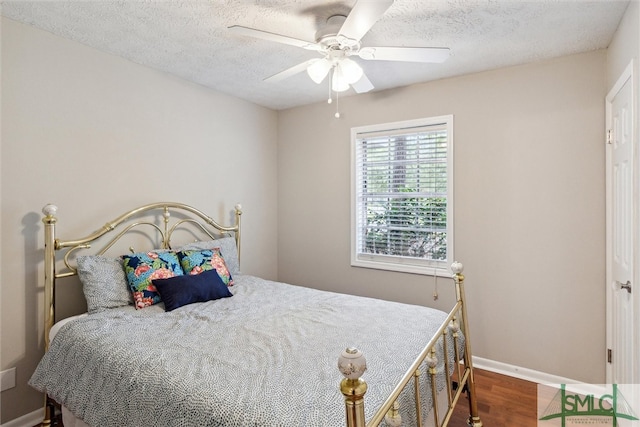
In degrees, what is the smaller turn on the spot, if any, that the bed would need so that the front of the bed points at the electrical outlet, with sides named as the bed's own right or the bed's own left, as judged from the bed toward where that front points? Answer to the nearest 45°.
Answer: approximately 180°

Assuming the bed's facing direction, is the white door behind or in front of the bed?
in front

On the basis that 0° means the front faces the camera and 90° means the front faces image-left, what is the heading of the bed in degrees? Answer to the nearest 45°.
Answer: approximately 315°
